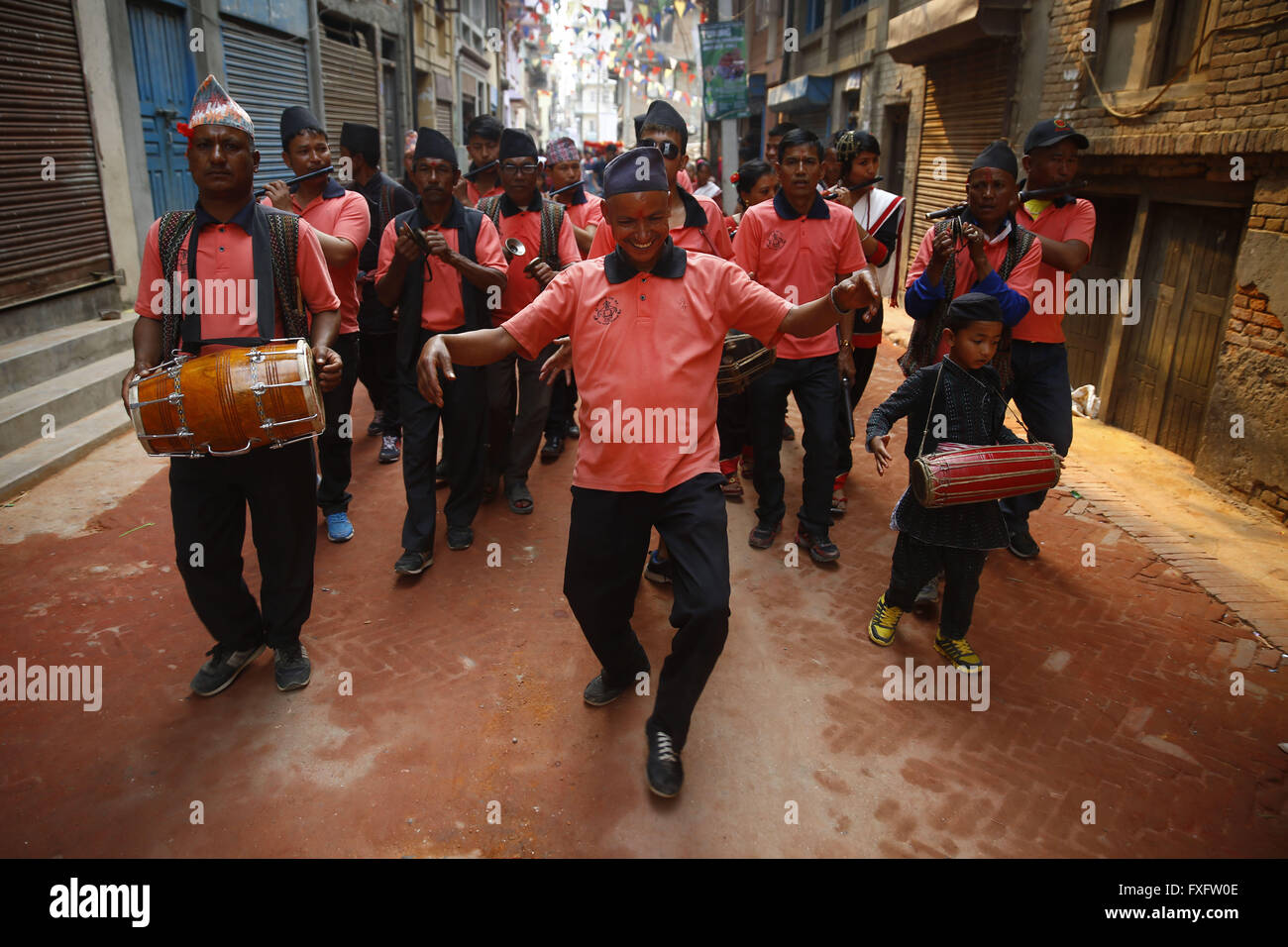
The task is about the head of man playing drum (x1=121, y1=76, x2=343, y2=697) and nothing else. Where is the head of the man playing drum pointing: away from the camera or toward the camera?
toward the camera

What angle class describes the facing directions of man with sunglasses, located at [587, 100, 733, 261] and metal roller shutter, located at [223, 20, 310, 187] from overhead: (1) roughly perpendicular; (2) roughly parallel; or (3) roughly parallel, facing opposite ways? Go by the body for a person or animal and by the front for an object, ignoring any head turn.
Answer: roughly perpendicular

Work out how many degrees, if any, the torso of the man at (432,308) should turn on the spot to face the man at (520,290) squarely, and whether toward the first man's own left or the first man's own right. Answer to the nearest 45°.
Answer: approximately 135° to the first man's own left

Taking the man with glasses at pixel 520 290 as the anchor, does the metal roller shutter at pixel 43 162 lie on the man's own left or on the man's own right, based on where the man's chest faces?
on the man's own right

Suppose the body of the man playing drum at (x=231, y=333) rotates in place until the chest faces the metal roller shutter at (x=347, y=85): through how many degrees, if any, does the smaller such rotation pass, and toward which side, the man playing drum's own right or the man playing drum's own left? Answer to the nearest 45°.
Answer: approximately 180°

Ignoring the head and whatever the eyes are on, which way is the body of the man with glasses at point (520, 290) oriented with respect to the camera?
toward the camera

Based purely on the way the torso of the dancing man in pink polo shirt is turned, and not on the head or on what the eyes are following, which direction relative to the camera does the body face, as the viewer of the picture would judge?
toward the camera

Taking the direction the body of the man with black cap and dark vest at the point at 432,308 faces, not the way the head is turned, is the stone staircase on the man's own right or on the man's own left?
on the man's own right

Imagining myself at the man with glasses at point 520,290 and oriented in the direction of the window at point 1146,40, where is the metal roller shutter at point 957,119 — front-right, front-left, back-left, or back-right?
front-left

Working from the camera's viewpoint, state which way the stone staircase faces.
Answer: facing the viewer and to the right of the viewer

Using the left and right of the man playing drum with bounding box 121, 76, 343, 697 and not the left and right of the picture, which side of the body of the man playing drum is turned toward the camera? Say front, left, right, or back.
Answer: front

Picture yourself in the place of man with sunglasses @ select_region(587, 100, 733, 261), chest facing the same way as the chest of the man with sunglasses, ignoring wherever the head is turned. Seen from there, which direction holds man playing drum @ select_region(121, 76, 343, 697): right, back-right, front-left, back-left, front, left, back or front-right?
front-right

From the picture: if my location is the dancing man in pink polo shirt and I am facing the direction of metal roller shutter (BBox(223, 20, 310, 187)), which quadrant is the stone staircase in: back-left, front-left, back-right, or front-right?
front-left
